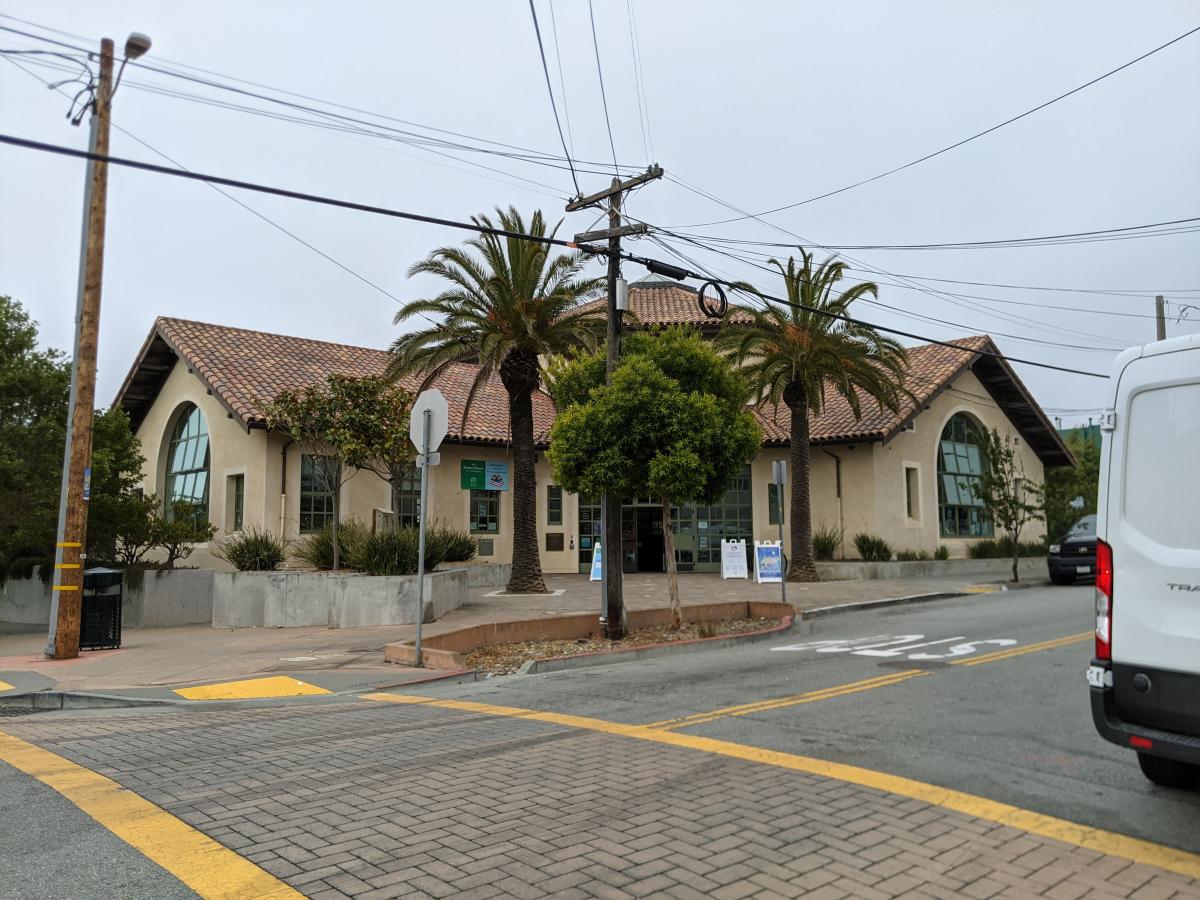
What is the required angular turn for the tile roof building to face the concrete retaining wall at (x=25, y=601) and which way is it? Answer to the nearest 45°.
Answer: approximately 45° to its right

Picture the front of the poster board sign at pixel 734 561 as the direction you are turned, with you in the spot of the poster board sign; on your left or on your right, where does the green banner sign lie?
on your right

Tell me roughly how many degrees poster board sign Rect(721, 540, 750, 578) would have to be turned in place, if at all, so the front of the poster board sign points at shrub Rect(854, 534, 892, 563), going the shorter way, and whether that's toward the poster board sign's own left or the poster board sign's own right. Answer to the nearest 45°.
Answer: approximately 135° to the poster board sign's own left

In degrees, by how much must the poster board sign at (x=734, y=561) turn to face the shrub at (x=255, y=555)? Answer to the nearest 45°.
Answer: approximately 45° to its right

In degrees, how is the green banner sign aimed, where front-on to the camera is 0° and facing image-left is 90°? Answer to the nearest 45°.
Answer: approximately 0°

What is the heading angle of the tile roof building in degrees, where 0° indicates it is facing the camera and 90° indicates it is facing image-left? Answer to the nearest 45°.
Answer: approximately 0°

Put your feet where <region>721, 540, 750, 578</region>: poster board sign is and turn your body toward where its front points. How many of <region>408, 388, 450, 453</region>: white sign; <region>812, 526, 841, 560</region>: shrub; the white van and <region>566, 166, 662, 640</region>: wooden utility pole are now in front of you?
3

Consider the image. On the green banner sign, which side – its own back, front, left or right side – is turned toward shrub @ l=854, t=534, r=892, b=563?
left

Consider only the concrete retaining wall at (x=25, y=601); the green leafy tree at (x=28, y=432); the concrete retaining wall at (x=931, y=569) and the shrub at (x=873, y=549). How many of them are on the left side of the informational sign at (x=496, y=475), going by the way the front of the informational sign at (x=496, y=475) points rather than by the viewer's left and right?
2
